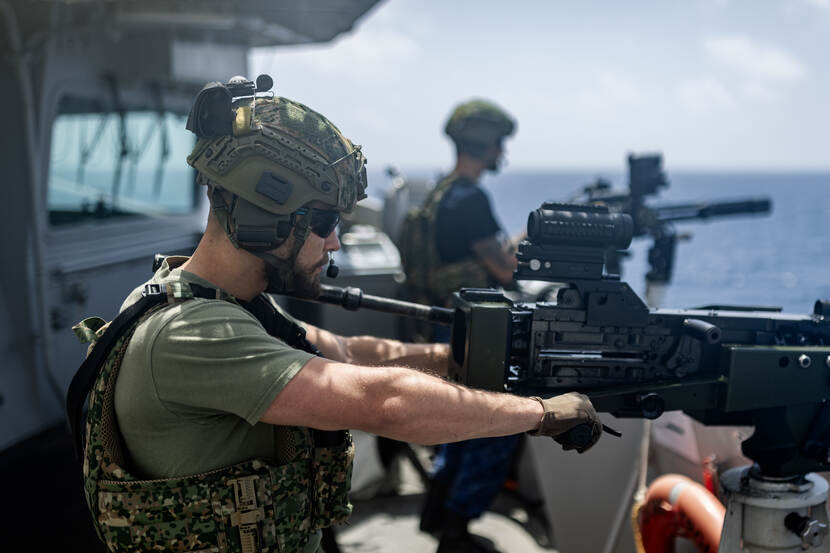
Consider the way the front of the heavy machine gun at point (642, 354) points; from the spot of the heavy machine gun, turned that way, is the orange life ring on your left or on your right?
on your left

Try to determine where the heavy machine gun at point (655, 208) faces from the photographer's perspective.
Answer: facing to the right of the viewer

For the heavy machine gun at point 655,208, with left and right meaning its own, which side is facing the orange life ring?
right

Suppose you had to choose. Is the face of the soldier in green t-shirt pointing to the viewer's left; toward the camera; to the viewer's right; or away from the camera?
to the viewer's right

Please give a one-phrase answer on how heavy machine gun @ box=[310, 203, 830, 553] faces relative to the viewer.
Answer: facing to the right of the viewer

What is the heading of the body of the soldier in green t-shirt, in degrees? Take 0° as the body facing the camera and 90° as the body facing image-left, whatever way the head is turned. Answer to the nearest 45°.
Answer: approximately 270°

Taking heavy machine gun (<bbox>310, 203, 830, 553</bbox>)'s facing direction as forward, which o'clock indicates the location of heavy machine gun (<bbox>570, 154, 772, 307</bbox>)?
heavy machine gun (<bbox>570, 154, 772, 307</bbox>) is roughly at 9 o'clock from heavy machine gun (<bbox>310, 203, 830, 553</bbox>).
